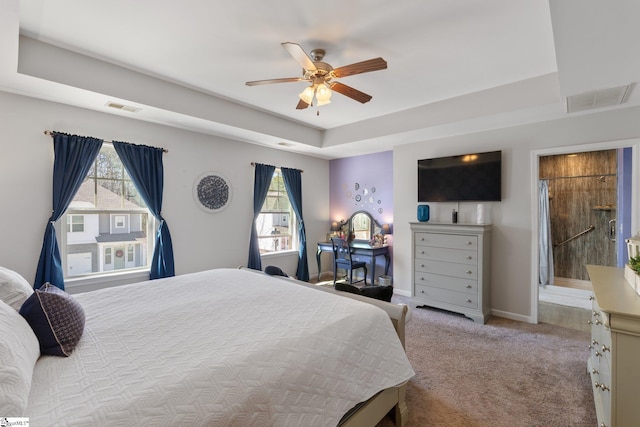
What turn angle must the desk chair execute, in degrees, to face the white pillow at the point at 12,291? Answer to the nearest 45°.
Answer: approximately 180°

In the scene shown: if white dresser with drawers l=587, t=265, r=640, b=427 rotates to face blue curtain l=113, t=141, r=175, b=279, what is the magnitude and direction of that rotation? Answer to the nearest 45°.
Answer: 0° — it already faces it

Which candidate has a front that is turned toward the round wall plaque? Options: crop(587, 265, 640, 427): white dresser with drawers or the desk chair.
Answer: the white dresser with drawers

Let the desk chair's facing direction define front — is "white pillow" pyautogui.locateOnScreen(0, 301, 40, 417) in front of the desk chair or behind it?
behind

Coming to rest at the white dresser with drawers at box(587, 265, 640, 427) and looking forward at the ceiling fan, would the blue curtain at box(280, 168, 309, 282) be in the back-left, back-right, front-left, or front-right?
front-right

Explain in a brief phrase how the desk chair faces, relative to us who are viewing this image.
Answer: facing away from the viewer and to the right of the viewer

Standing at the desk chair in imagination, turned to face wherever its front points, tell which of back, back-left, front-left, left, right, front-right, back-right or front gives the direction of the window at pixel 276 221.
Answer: back-left

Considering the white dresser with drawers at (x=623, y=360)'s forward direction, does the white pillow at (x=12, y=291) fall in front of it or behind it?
in front

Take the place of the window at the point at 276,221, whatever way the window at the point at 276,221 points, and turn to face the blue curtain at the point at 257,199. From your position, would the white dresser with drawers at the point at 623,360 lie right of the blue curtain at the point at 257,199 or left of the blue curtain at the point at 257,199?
left

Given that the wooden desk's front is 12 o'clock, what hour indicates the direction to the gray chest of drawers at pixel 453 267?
The gray chest of drawers is roughly at 9 o'clock from the wooden desk.

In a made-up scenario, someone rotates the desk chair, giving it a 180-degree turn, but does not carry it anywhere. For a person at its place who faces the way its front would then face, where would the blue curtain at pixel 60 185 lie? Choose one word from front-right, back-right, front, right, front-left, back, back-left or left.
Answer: front

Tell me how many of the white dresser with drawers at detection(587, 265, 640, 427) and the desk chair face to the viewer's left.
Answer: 1

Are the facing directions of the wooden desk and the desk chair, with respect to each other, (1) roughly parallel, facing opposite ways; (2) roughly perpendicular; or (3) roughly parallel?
roughly parallel, facing opposite ways

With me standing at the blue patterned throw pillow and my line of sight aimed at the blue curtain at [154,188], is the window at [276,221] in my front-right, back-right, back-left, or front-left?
front-right

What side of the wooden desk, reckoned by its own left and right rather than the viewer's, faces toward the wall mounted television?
left

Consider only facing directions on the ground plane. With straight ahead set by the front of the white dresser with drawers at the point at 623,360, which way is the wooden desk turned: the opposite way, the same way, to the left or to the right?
to the left

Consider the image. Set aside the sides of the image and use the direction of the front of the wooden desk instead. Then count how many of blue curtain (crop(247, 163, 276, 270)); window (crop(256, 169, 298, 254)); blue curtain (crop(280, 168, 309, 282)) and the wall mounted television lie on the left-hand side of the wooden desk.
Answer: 1
